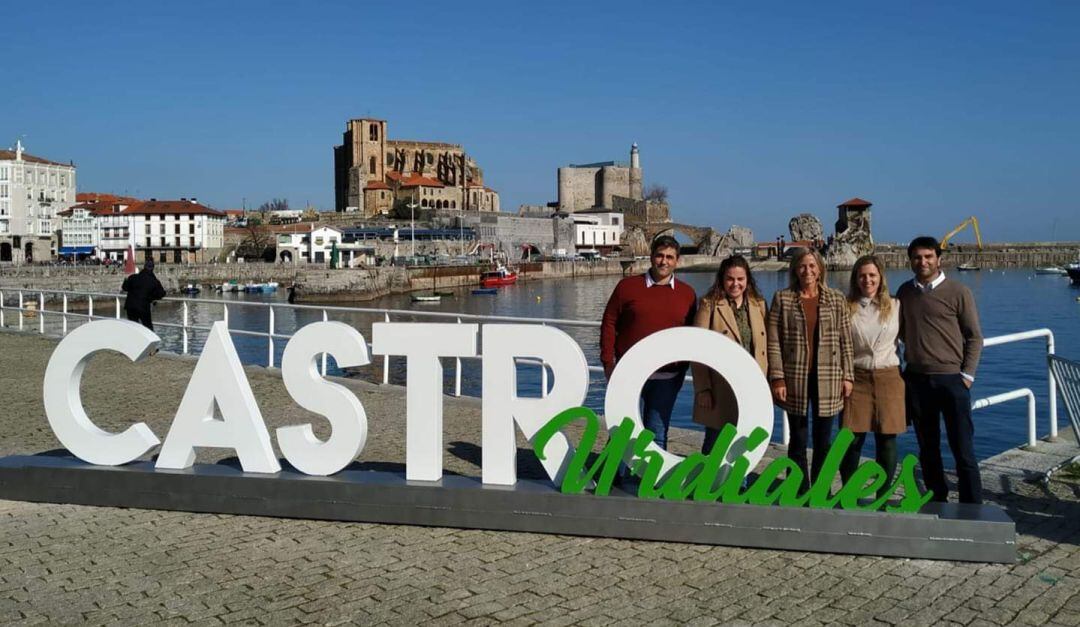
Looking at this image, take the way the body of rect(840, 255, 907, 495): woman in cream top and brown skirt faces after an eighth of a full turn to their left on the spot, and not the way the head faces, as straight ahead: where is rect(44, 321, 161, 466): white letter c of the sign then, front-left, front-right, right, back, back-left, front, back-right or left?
back-right

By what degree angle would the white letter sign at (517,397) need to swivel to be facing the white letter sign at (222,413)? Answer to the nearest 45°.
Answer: approximately 90° to its right

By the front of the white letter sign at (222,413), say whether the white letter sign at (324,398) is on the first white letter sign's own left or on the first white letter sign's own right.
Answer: on the first white letter sign's own left

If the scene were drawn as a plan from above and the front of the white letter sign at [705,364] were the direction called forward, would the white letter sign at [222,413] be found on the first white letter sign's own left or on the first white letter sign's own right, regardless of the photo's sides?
on the first white letter sign's own right

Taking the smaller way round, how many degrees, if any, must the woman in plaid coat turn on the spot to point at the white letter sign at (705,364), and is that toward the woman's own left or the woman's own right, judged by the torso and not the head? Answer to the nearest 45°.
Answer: approximately 90° to the woman's own right

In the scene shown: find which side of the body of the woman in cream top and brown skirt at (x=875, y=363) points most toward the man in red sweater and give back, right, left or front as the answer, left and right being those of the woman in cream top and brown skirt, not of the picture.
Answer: right

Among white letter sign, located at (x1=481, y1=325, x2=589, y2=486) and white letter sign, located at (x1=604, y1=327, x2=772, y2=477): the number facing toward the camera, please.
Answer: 2
